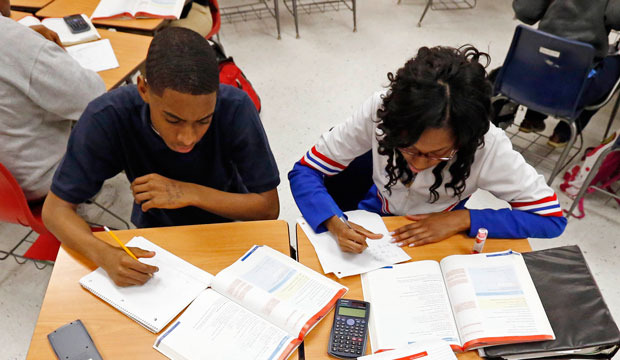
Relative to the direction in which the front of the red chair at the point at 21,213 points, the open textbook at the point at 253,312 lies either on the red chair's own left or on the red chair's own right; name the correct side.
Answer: on the red chair's own right

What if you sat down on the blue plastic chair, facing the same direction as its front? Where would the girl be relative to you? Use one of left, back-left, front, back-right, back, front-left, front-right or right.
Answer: back

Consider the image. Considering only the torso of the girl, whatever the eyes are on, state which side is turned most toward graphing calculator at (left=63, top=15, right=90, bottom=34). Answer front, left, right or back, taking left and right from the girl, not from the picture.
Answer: right

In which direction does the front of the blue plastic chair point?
away from the camera

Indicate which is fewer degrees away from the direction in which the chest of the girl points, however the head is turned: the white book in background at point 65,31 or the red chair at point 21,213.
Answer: the red chair

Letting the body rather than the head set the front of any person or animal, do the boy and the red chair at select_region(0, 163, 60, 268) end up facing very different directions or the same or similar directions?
very different directions

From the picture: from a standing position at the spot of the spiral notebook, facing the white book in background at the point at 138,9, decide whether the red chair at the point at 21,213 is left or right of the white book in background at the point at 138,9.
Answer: left

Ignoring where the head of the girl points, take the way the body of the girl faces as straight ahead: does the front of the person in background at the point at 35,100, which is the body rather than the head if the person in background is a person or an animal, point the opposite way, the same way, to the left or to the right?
the opposite way

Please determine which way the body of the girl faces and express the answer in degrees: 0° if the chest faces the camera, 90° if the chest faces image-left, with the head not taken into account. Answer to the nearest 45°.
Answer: approximately 0°

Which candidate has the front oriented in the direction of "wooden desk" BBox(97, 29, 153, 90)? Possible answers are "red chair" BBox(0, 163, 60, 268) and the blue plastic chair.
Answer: the red chair
